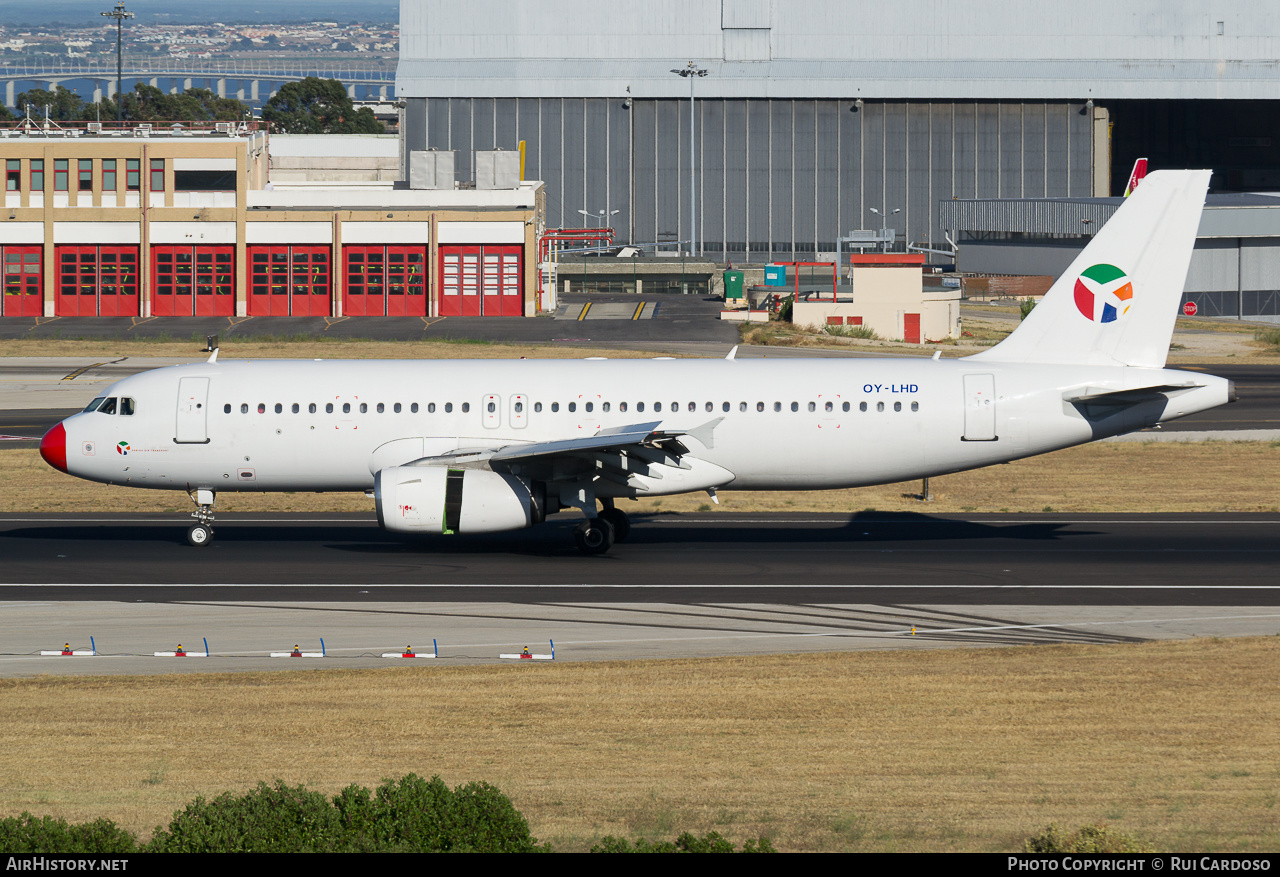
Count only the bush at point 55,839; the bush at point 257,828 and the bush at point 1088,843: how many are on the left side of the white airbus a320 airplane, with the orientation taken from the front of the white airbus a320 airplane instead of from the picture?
3

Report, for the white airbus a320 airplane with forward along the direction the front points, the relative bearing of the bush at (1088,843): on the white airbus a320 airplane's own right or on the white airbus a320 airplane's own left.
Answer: on the white airbus a320 airplane's own left

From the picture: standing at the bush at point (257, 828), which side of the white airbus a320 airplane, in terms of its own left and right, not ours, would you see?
left

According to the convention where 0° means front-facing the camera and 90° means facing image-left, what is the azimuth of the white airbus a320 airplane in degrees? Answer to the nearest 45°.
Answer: approximately 90°

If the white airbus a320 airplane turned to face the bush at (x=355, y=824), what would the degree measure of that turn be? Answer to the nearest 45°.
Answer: approximately 90° to its left
